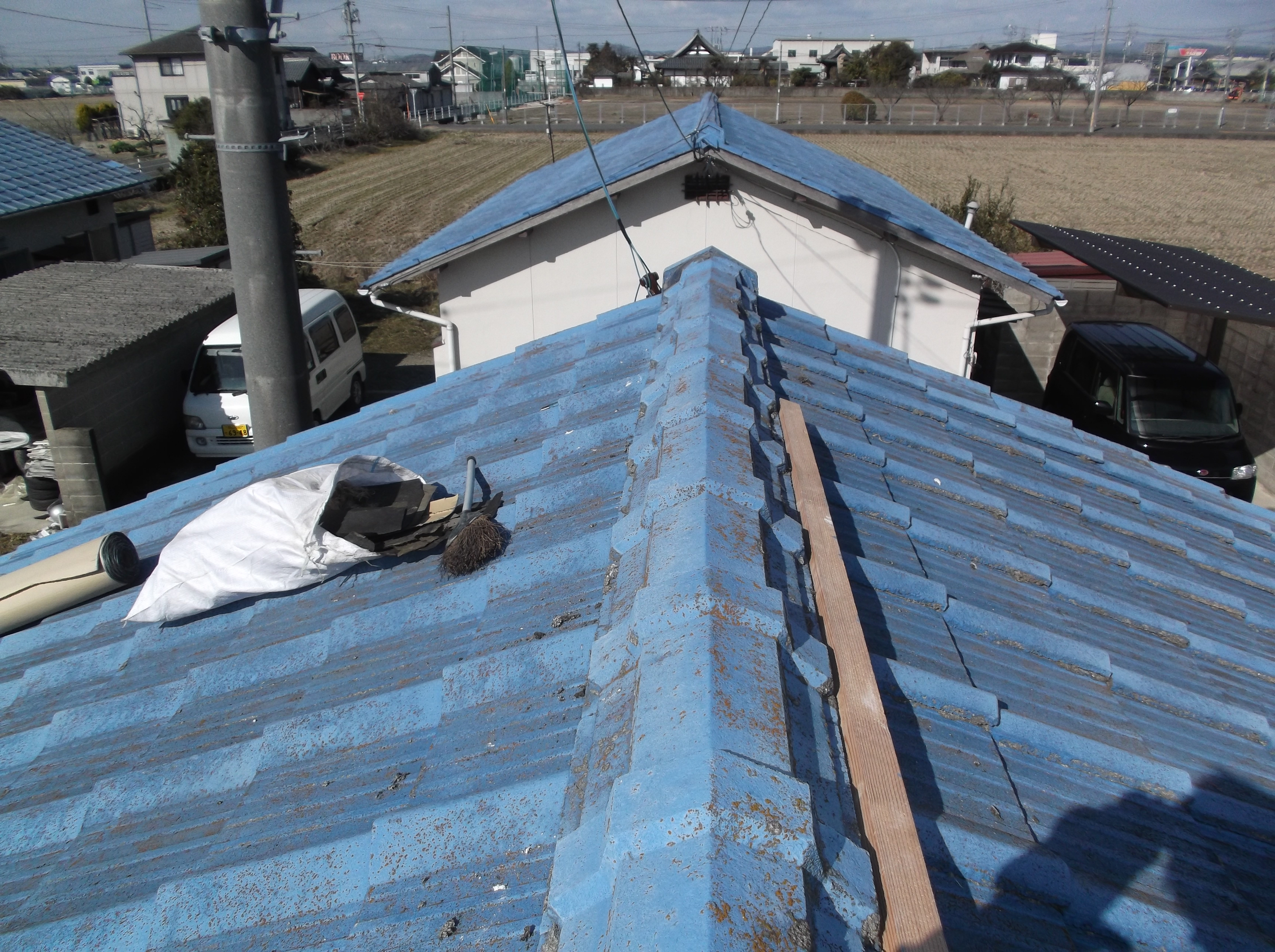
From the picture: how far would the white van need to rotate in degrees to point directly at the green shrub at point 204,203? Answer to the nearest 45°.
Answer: approximately 135° to its right

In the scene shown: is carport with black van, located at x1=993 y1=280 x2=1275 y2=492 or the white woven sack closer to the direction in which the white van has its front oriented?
the white woven sack

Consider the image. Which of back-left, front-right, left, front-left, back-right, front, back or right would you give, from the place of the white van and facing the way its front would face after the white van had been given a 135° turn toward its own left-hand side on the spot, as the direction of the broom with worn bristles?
right

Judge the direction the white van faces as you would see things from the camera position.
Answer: facing the viewer and to the left of the viewer

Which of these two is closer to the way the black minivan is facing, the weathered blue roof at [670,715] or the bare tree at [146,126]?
the weathered blue roof

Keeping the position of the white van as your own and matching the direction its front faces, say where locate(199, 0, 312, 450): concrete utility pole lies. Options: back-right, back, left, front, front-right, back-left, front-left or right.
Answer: front-left

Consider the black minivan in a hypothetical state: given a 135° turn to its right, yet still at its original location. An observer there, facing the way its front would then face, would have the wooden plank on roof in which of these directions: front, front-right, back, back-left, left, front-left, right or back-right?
left

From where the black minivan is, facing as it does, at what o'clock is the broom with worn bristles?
The broom with worn bristles is roughly at 2 o'clock from the black minivan.

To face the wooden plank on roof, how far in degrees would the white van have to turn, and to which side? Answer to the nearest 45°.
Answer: approximately 45° to its left

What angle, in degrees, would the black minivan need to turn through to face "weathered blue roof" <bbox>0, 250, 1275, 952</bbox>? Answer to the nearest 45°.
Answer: approximately 45° to its right

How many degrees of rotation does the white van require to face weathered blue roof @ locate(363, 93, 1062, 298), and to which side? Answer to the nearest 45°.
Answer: approximately 90° to its left

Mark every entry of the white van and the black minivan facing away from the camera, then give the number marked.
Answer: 0

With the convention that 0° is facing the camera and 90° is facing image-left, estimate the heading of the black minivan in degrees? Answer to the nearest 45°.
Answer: approximately 315°

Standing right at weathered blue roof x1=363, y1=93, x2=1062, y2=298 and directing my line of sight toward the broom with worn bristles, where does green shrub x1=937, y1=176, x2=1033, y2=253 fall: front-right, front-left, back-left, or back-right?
back-left

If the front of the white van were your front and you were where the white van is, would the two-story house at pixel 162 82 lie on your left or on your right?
on your right

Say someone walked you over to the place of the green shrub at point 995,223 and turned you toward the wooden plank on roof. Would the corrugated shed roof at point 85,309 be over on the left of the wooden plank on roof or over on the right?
right

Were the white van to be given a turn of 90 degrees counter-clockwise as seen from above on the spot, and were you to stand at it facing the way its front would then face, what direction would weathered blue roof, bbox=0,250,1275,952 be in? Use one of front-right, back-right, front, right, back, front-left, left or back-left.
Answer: front-right
